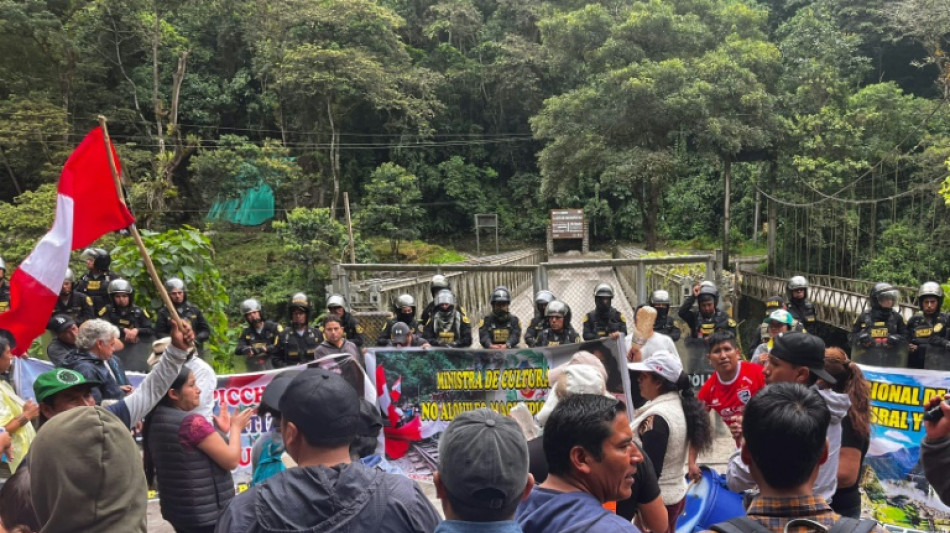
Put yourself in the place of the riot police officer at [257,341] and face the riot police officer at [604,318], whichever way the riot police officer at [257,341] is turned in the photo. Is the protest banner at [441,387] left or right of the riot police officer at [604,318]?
right

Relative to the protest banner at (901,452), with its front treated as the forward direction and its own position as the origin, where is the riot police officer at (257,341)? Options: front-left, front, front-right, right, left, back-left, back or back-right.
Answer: right

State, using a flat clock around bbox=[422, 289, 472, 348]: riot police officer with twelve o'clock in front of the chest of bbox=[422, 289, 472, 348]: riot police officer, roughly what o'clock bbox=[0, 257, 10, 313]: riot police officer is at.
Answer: bbox=[0, 257, 10, 313]: riot police officer is roughly at 3 o'clock from bbox=[422, 289, 472, 348]: riot police officer.

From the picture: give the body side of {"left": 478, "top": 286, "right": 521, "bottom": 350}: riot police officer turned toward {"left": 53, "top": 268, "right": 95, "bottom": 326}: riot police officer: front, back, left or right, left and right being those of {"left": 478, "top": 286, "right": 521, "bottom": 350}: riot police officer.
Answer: right

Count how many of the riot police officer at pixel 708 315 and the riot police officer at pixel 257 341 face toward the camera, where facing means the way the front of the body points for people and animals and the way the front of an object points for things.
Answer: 2

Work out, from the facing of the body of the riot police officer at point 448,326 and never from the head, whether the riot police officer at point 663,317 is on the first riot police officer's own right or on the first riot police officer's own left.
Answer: on the first riot police officer's own left

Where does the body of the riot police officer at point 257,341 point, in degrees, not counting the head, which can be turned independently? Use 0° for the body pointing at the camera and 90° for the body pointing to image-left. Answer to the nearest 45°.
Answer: approximately 0°

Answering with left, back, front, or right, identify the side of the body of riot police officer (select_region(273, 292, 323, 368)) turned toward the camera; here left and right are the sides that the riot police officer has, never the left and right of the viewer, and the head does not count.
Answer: front

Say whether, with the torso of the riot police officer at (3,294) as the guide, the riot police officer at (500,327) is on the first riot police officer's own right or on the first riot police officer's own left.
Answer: on the first riot police officer's own left

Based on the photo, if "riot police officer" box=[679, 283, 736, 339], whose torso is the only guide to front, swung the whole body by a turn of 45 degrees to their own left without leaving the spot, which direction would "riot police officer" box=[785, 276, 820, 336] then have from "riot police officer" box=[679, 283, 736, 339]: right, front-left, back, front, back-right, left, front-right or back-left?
left

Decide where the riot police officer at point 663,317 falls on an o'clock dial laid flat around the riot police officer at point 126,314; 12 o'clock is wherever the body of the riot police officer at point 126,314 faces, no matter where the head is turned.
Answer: the riot police officer at point 663,317 is roughly at 10 o'clock from the riot police officer at point 126,314.

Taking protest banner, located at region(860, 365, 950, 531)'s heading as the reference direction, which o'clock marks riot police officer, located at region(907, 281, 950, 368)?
The riot police officer is roughly at 6 o'clock from the protest banner.

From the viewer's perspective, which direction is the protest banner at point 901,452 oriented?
toward the camera

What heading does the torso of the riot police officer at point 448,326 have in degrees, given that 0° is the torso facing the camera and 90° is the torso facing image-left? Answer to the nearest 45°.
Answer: approximately 0°

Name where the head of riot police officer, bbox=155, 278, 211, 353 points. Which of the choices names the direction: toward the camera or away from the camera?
toward the camera

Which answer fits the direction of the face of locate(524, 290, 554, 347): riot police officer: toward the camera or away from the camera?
toward the camera

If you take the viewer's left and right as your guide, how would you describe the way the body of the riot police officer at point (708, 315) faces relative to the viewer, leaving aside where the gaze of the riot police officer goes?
facing the viewer

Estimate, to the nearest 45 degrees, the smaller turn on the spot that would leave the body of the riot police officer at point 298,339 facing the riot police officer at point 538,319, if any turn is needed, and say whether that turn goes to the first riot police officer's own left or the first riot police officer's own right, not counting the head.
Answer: approximately 90° to the first riot police officer's own left
